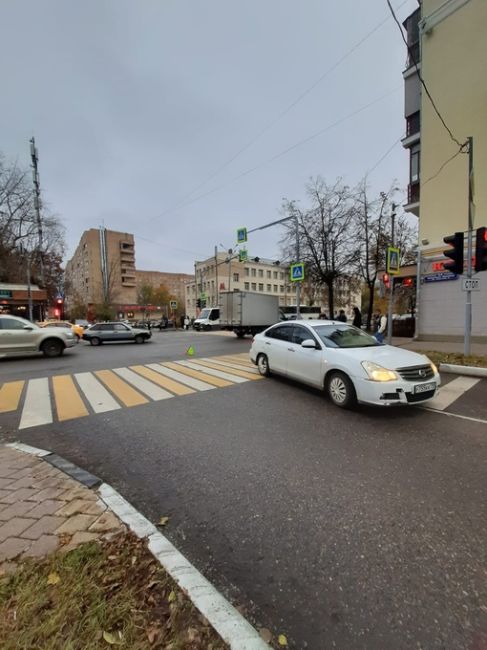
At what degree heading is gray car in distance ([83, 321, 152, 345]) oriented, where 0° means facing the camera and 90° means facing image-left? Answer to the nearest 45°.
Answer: approximately 270°

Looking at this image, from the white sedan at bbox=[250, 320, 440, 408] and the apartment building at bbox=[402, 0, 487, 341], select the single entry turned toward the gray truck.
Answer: the apartment building

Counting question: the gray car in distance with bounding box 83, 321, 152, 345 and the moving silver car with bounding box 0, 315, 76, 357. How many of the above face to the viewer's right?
2

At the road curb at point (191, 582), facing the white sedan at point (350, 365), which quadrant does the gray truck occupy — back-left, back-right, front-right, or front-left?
front-left

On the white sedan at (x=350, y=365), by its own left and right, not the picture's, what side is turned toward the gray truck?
back

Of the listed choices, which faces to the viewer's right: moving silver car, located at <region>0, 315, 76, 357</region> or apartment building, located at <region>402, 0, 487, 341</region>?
the moving silver car

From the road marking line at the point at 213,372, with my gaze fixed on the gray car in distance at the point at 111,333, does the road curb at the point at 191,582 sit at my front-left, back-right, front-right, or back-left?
back-left

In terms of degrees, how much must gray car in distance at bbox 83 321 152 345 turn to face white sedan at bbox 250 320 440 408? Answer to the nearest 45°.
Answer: approximately 90° to its right

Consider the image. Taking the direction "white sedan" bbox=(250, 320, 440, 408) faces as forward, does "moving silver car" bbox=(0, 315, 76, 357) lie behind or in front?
behind

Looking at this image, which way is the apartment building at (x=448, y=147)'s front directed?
to the viewer's left

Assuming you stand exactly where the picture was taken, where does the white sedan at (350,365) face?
facing the viewer and to the right of the viewer

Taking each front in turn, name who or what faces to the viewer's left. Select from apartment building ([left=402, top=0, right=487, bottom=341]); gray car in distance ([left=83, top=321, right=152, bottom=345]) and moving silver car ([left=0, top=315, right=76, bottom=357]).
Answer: the apartment building

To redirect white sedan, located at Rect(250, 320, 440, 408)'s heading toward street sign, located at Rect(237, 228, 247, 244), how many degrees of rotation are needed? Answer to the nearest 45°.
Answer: approximately 180°

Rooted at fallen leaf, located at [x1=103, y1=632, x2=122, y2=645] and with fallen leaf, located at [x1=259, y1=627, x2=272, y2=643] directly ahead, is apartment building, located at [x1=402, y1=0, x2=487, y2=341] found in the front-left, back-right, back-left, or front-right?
front-left

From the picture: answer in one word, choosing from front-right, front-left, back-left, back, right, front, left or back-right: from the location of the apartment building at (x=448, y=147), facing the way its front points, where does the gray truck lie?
front
